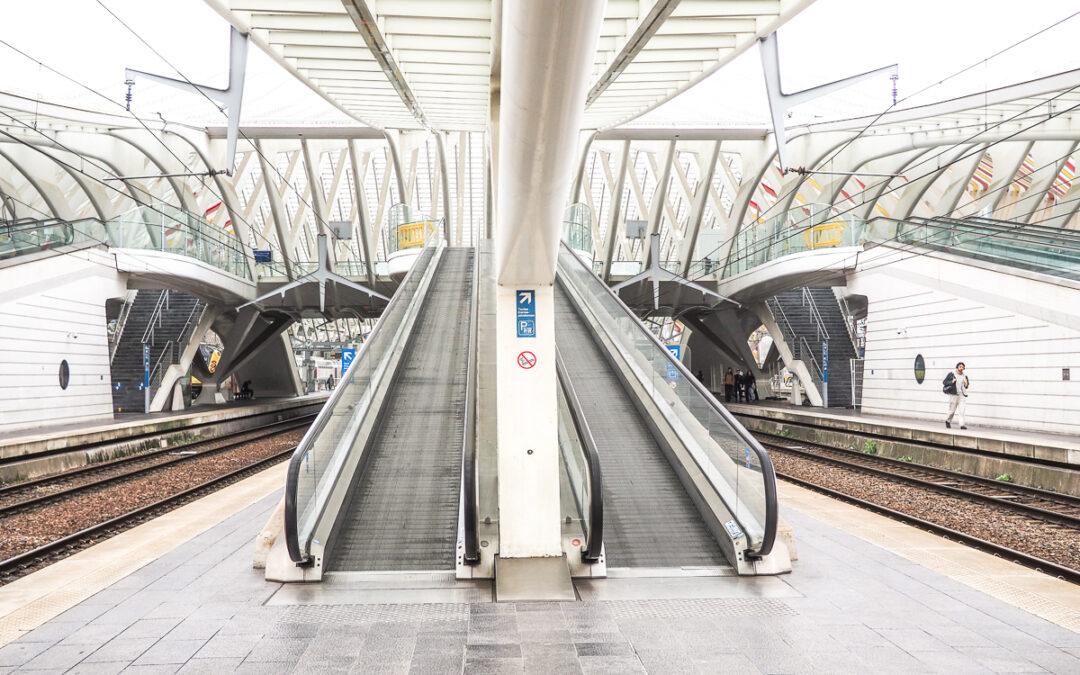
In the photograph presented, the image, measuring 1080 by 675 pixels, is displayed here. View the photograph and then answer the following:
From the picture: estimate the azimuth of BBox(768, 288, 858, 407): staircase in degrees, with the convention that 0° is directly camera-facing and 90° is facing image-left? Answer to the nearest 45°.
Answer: approximately 0°

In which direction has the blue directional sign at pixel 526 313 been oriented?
toward the camera

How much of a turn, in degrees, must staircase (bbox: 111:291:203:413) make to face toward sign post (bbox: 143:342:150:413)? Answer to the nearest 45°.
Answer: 0° — it already faces it

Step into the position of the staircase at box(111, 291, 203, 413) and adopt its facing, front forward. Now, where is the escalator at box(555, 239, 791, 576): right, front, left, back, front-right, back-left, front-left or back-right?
front

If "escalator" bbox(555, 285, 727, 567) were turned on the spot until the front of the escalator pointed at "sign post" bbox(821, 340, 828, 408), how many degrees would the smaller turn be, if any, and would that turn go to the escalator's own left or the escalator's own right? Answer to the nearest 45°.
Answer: approximately 180°

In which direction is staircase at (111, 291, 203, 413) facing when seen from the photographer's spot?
facing the viewer

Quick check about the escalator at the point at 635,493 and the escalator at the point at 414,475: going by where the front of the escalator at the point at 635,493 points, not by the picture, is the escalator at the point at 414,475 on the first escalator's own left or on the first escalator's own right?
on the first escalator's own right
